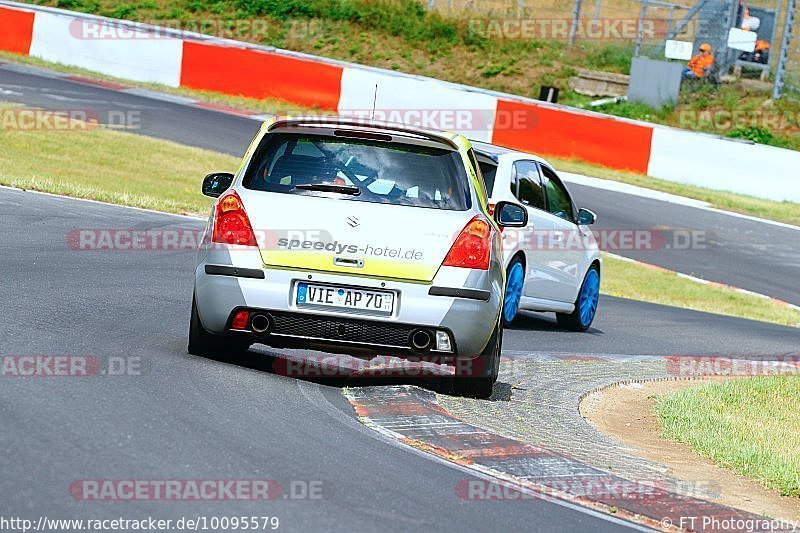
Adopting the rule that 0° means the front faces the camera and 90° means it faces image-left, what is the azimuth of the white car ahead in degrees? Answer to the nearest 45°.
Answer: approximately 225°

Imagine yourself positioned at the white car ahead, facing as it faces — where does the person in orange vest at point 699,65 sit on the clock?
The person in orange vest is roughly at 11 o'clock from the white car ahead.

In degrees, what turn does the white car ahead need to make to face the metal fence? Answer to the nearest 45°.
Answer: approximately 45° to its left

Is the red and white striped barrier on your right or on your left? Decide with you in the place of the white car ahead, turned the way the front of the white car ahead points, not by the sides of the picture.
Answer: on your left

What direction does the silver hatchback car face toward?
away from the camera

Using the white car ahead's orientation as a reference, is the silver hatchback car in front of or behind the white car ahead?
behind

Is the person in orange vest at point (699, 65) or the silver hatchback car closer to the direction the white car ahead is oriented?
the person in orange vest
